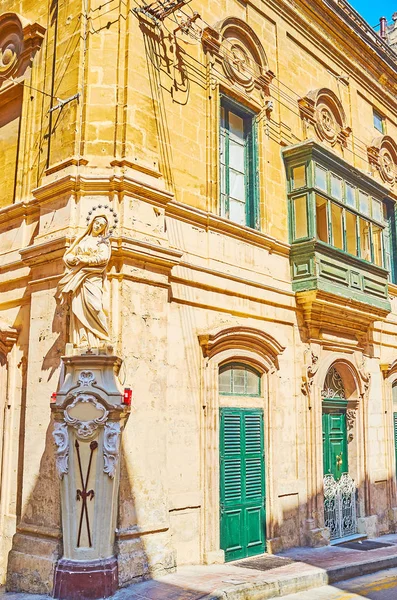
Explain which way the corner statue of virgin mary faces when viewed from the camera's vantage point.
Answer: facing the viewer

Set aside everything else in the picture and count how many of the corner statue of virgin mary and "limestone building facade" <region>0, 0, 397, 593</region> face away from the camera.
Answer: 0
